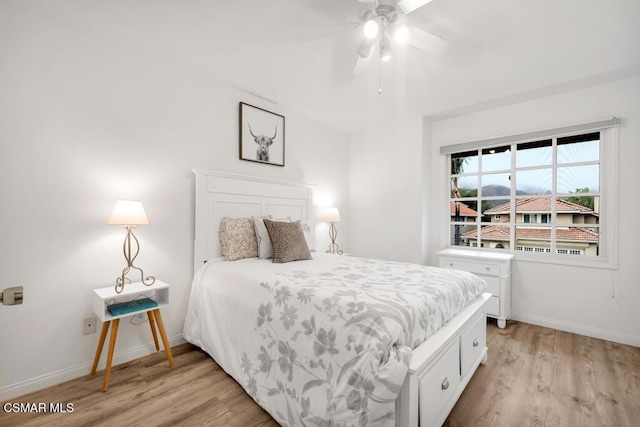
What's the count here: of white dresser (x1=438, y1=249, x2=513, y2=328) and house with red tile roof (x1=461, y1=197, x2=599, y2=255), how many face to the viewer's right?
0

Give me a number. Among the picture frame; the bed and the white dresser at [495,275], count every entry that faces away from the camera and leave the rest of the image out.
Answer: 0

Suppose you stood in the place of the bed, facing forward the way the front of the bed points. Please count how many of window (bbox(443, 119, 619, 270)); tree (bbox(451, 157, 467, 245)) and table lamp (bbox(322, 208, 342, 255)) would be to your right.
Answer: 0

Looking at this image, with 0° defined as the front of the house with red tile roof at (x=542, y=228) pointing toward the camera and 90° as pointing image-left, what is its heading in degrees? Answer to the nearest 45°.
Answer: approximately 0°

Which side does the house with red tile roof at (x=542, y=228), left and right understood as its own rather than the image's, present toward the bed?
front

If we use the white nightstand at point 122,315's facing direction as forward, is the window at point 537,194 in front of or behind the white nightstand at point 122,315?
in front

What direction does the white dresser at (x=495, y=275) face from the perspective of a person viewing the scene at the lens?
facing the viewer and to the left of the viewer

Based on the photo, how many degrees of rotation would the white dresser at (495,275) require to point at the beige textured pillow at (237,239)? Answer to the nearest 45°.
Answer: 0° — it already faces it

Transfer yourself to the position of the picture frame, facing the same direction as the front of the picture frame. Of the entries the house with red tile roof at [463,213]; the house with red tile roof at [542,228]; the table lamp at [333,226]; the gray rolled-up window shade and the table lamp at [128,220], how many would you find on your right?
1

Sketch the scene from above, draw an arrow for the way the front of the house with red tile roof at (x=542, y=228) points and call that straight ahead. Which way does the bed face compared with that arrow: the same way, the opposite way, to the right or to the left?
to the left

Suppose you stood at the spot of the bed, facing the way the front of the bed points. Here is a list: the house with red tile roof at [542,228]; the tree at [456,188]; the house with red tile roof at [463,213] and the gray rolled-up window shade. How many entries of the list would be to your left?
4

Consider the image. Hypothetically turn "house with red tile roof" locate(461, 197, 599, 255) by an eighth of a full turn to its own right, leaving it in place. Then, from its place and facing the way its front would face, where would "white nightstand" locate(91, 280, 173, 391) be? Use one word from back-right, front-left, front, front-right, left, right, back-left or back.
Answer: front

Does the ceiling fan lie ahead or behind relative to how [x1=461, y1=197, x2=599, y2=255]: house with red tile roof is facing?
ahead

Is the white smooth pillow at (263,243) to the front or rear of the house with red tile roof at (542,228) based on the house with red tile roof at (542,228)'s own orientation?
to the front

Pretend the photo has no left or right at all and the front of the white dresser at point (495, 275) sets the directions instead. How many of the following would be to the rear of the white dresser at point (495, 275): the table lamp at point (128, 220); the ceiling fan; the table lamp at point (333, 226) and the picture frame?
0

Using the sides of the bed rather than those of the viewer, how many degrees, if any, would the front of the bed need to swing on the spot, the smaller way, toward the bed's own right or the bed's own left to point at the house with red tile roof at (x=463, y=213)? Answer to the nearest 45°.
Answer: approximately 90° to the bed's own left

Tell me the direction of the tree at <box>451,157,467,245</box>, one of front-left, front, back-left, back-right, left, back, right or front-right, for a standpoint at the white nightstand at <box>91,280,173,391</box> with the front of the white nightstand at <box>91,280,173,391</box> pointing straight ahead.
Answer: front-left

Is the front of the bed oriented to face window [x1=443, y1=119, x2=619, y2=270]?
no

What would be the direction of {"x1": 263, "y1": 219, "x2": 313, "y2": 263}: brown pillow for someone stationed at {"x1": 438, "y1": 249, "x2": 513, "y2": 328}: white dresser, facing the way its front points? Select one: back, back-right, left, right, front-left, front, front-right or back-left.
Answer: front

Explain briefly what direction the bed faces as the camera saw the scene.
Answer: facing the viewer and to the right of the viewer
